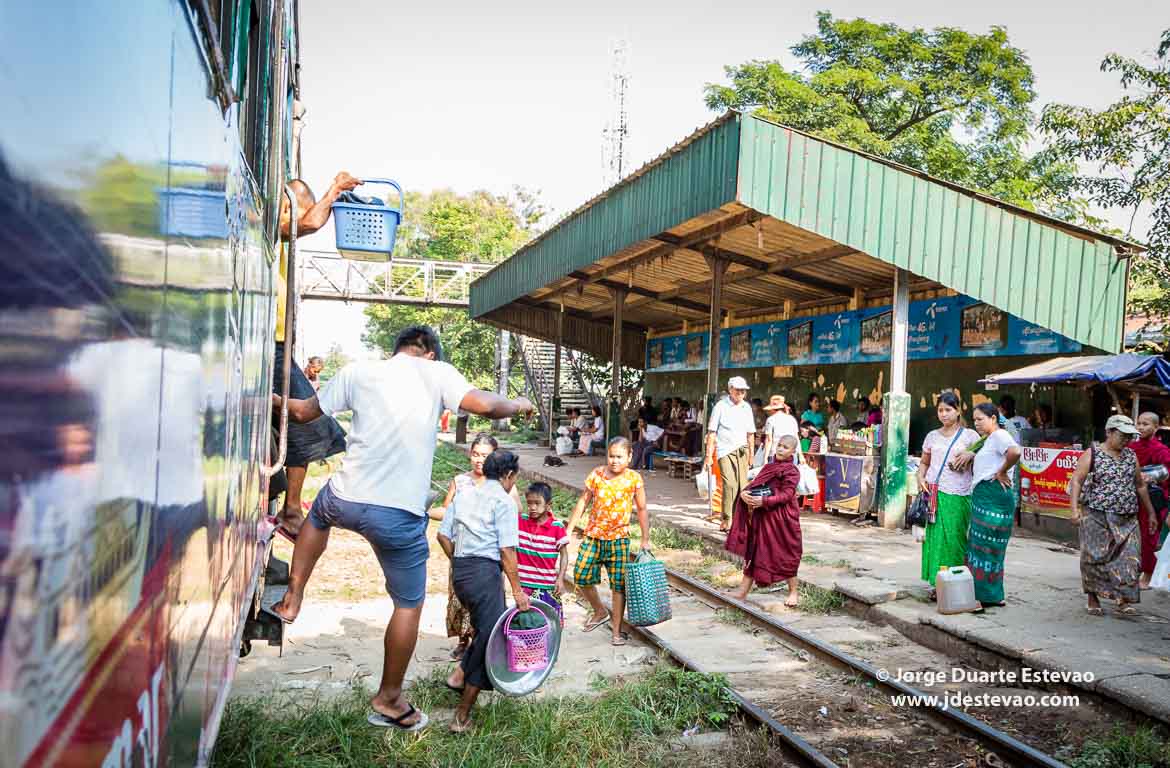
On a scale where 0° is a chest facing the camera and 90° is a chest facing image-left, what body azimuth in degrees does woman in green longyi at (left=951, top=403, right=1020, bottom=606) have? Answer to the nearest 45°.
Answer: approximately 90°

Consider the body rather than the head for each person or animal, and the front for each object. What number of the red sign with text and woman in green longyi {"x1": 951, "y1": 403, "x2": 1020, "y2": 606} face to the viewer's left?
1

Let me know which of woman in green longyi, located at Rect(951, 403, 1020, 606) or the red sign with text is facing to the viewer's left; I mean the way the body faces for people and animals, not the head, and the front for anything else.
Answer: the woman in green longyi

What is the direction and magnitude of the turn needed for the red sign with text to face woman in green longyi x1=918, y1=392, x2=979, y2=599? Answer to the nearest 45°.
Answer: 0° — it already faces them

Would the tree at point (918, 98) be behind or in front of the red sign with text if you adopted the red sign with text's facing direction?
behind

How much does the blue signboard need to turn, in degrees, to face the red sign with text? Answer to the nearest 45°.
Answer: approximately 90° to its left

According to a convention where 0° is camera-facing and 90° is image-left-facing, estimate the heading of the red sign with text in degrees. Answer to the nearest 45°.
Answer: approximately 0°

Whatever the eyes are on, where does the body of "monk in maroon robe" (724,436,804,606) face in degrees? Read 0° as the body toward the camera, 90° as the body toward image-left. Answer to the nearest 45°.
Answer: approximately 45°

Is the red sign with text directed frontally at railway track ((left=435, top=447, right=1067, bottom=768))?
yes

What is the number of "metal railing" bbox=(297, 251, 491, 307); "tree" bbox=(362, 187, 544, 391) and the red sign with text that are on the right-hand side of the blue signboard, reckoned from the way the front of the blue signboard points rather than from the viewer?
2
